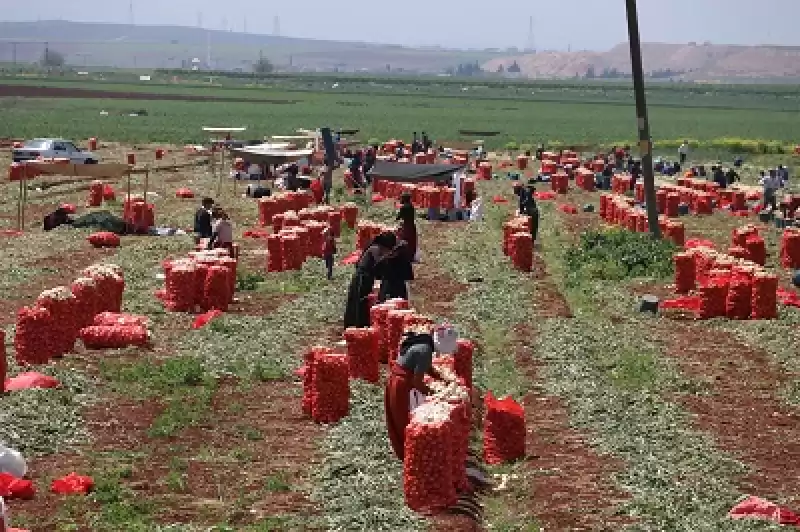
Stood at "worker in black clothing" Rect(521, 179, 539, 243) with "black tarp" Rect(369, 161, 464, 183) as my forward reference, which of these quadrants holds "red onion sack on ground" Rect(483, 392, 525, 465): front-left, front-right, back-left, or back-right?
back-left

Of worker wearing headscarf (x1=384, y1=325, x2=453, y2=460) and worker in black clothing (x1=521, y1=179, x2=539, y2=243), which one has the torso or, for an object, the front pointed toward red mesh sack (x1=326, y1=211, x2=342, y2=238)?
the worker in black clothing

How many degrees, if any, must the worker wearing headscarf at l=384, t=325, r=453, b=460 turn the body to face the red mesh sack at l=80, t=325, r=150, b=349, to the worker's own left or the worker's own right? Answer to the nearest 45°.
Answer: approximately 135° to the worker's own left

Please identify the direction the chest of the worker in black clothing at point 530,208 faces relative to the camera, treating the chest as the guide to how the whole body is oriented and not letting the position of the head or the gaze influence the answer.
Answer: to the viewer's left

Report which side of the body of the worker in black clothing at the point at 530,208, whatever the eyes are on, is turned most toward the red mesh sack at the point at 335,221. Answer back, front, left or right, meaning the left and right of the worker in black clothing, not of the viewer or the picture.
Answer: front

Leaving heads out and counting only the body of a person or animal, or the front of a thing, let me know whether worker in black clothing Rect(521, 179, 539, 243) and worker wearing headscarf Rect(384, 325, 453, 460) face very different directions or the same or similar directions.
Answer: very different directions

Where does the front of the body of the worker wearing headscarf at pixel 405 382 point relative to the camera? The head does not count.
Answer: to the viewer's right
